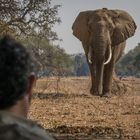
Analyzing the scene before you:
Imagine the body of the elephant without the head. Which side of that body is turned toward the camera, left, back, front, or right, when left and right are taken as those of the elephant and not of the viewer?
front
